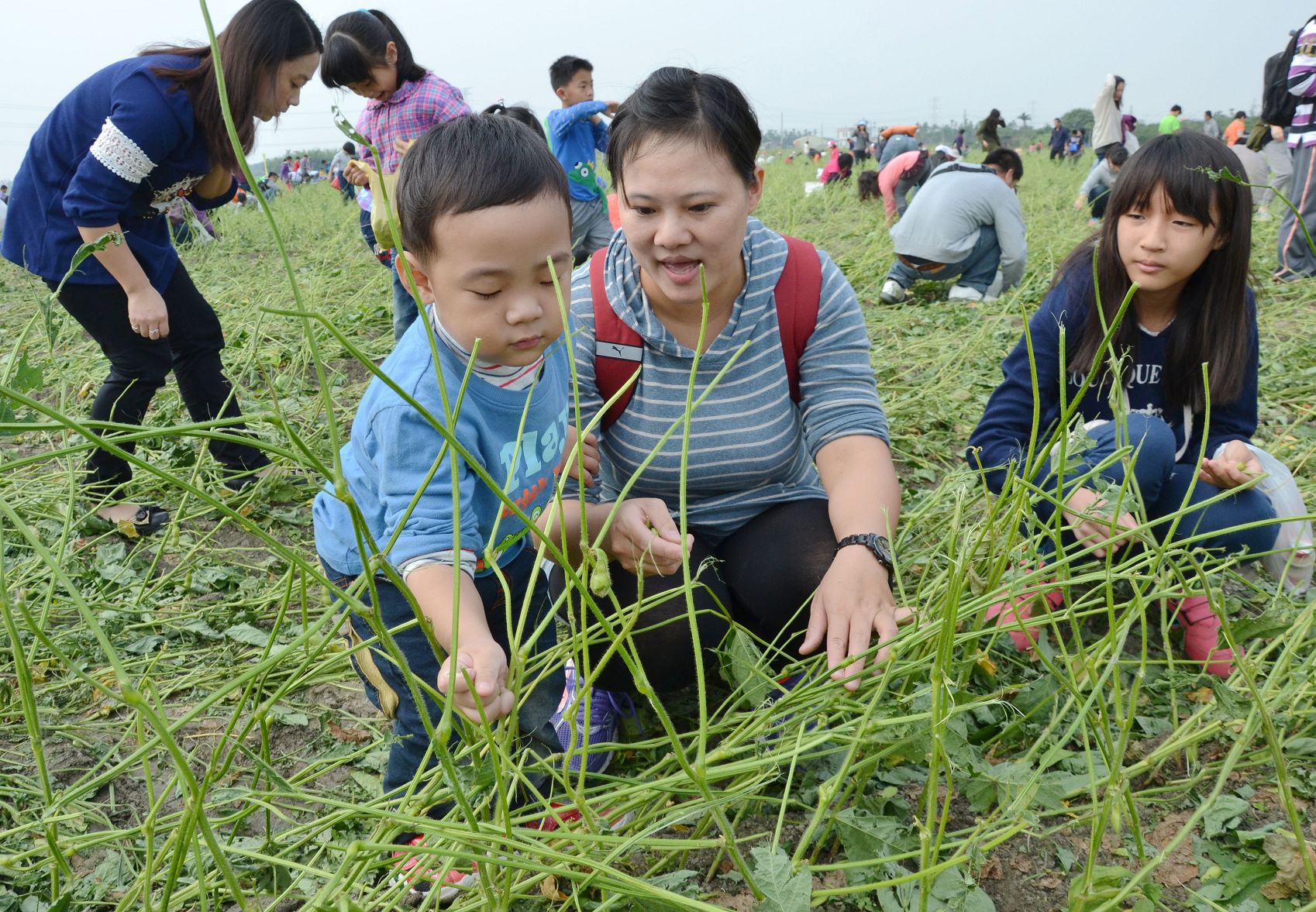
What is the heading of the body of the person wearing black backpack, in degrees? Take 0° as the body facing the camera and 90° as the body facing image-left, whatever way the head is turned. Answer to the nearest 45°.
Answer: approximately 270°

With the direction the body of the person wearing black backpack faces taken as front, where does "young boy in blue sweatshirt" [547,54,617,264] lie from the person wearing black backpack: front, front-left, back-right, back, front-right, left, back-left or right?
back-right

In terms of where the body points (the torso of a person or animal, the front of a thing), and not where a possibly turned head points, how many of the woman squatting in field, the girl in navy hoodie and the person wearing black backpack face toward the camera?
2

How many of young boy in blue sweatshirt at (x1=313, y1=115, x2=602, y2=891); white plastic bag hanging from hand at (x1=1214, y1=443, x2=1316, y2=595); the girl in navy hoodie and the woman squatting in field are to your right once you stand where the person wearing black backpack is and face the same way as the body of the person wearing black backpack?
4

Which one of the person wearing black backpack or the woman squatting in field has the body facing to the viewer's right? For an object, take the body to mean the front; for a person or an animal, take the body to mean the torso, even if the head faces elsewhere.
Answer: the person wearing black backpack

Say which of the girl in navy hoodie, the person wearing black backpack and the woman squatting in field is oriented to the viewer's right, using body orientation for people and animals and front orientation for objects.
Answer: the person wearing black backpack

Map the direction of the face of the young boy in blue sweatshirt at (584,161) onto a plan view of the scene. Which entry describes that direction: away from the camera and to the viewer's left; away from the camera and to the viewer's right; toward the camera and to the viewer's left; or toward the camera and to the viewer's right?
toward the camera and to the viewer's right

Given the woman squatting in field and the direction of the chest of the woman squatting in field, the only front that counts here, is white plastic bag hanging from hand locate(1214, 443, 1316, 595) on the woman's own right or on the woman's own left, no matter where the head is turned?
on the woman's own left

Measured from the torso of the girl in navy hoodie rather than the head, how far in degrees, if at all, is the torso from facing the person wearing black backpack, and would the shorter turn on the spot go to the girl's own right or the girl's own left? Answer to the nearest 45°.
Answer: approximately 180°

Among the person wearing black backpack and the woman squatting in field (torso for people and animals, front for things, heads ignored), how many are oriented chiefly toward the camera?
1
